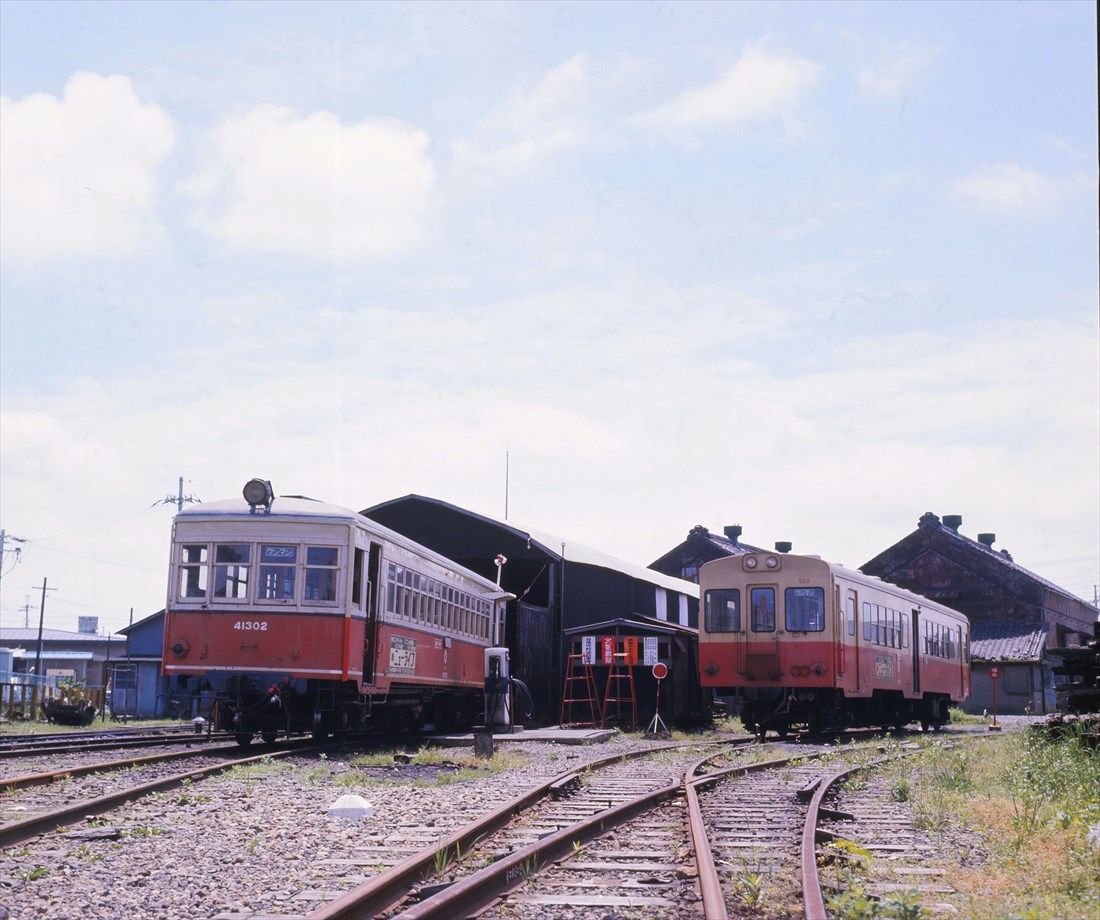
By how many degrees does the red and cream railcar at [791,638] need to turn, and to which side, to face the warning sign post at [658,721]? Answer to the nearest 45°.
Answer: approximately 90° to its right

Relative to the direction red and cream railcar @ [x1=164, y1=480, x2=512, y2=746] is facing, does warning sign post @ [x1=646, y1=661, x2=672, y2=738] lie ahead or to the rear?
to the rear

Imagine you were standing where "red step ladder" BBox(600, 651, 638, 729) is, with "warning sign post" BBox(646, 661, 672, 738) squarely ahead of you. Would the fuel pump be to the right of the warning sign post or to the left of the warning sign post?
right

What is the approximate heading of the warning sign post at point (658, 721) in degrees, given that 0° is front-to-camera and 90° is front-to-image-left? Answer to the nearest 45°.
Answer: approximately 0°

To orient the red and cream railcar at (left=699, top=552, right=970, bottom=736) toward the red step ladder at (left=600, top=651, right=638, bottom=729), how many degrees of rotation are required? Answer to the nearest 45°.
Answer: approximately 90° to its right

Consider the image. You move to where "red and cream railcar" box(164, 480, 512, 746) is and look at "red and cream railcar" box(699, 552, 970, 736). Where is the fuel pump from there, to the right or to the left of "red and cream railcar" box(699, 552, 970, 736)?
left

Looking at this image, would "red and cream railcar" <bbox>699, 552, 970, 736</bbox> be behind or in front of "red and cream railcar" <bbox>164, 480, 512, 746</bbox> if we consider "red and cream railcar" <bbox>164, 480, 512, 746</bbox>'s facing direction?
behind

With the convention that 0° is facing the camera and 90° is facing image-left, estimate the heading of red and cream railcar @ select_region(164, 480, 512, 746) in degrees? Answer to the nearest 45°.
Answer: approximately 45°

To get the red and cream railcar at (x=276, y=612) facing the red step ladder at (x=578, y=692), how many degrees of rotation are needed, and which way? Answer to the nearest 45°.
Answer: approximately 180°

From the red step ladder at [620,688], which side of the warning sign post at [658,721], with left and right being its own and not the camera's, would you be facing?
back
